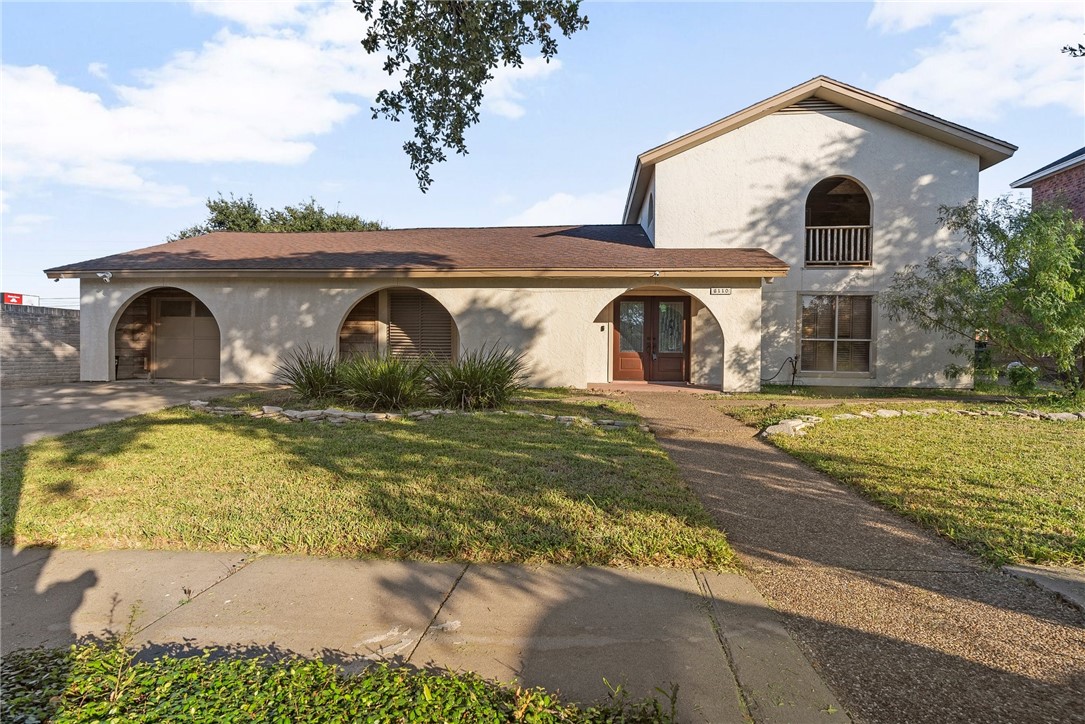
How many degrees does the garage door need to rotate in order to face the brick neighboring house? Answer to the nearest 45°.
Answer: approximately 45° to its left

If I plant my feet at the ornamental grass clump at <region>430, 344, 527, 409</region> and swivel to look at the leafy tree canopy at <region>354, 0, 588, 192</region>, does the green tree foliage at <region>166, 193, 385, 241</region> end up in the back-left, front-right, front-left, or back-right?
back-right

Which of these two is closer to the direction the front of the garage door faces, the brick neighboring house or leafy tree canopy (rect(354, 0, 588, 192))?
the leafy tree canopy

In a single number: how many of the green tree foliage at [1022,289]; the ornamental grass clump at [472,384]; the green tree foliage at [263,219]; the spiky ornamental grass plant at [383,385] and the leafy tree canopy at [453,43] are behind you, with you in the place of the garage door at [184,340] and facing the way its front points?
1

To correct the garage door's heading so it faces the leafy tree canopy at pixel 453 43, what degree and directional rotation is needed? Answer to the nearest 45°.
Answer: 0° — it already faces it

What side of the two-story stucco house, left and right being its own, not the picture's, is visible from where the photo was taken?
front

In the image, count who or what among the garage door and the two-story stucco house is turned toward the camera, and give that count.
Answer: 2

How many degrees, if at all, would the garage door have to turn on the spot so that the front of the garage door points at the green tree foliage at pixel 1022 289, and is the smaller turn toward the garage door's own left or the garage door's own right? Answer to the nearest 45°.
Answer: approximately 45° to the garage door's own left

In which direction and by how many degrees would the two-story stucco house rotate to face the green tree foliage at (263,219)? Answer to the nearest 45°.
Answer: approximately 135° to its right

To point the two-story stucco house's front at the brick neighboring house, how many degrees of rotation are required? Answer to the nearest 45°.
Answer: approximately 90° to its left

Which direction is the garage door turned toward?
toward the camera
